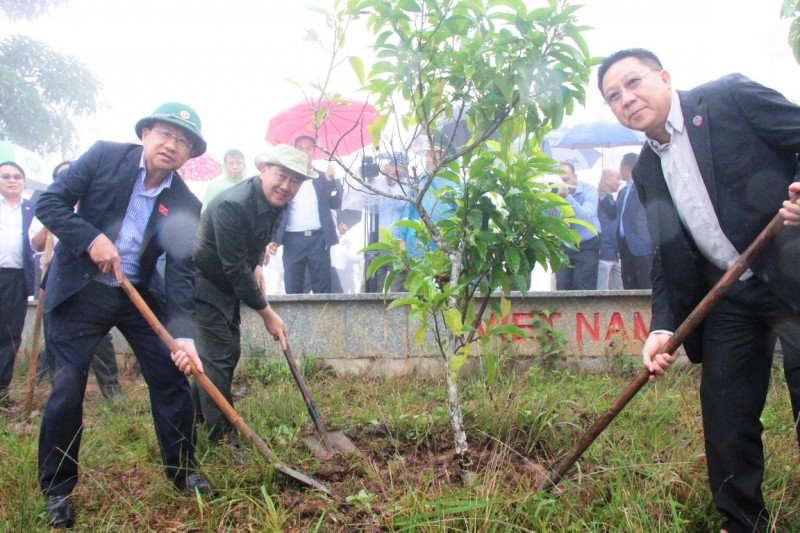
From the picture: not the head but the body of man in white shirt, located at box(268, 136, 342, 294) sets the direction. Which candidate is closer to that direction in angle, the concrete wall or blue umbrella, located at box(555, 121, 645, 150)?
the concrete wall

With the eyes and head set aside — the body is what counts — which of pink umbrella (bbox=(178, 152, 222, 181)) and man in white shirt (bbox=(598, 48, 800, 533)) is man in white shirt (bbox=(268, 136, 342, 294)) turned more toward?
the man in white shirt

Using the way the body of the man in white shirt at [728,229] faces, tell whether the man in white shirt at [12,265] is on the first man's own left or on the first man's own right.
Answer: on the first man's own right

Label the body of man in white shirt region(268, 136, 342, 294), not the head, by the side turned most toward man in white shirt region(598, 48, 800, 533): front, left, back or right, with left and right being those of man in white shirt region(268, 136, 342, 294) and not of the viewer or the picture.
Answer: front

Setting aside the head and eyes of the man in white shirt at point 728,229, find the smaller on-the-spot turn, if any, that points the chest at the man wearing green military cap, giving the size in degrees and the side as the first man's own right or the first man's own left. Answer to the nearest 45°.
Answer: approximately 45° to the first man's own right

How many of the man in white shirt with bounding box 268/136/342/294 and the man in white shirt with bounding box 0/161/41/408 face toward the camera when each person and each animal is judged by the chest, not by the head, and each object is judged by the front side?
2

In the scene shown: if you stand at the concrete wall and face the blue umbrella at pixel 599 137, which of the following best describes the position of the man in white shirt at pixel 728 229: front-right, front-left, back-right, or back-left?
back-right

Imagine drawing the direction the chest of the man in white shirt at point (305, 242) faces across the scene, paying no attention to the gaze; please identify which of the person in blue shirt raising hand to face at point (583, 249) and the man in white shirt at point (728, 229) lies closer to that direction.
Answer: the man in white shirt

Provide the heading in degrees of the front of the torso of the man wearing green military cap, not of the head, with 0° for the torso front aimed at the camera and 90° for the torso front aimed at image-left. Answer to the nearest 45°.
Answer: approximately 315°

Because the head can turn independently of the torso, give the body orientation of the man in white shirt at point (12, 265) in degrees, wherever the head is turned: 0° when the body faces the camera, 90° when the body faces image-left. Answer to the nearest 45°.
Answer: approximately 0°
